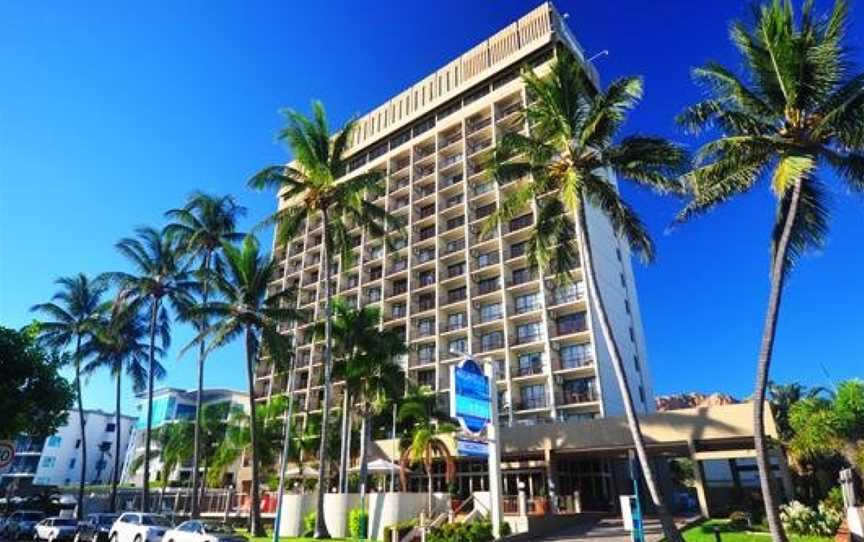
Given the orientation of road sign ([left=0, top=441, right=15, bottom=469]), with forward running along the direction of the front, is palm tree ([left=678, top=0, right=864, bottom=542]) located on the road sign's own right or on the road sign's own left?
on the road sign's own left

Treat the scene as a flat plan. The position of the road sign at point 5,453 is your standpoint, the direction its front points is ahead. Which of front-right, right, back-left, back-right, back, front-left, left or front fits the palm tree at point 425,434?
back-left

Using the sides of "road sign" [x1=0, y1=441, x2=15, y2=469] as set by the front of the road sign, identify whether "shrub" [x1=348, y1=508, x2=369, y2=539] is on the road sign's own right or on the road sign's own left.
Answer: on the road sign's own left

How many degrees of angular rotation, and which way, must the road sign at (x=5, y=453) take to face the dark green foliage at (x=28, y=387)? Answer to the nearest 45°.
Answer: approximately 180°

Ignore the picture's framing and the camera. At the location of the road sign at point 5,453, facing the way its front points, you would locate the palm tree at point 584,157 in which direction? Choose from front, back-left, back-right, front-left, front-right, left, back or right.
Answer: left

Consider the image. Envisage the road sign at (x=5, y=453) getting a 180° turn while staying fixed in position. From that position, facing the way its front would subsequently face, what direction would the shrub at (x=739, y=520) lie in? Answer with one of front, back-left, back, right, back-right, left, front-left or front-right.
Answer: right

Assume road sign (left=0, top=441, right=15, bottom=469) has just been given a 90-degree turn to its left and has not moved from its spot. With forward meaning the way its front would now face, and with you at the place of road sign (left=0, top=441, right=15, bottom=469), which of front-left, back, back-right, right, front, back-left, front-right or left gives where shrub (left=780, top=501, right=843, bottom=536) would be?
front

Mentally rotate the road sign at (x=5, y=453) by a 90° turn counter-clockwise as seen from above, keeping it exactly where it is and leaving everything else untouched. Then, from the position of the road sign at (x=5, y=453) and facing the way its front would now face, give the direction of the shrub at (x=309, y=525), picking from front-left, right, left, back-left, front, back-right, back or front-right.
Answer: front-left

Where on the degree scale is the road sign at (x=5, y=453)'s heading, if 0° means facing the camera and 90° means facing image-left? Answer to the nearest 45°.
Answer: approximately 0°

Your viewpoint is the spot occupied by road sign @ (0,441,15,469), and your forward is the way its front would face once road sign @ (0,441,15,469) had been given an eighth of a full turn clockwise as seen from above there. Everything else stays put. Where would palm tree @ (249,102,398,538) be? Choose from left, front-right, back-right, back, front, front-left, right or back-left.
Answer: back
